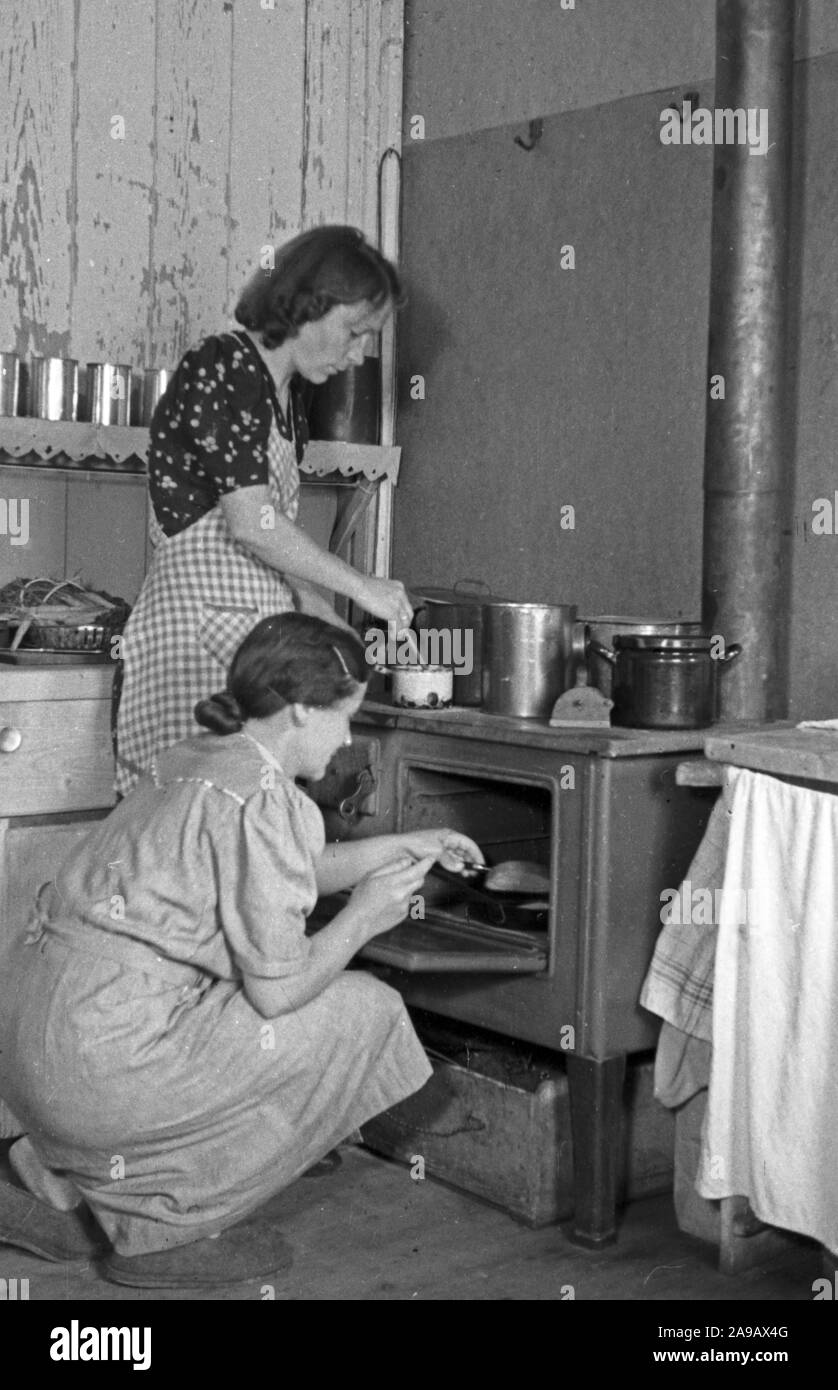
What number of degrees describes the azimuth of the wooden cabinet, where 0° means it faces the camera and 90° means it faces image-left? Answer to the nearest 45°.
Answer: approximately 0°

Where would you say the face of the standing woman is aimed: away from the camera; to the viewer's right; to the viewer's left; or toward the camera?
to the viewer's right

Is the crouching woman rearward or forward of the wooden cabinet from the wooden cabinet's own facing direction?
forward

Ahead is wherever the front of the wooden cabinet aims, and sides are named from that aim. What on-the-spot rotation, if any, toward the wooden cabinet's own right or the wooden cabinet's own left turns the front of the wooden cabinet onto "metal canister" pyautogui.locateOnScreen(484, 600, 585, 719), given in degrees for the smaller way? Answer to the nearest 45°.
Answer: approximately 45° to the wooden cabinet's own left

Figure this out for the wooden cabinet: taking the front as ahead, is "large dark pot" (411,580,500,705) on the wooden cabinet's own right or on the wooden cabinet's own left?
on the wooden cabinet's own left

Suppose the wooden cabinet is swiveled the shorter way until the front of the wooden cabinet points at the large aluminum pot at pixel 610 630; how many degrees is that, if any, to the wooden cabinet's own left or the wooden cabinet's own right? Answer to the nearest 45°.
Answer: approximately 90° to the wooden cabinet's own left

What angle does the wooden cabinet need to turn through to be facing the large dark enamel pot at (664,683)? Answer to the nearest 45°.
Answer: approximately 45° to its left
